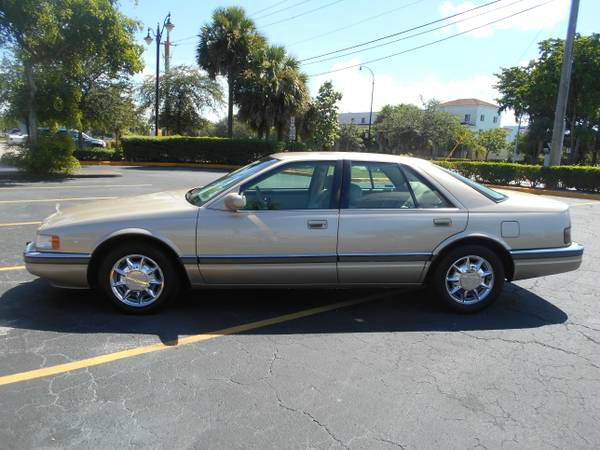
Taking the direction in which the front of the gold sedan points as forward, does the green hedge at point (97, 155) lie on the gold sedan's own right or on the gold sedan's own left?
on the gold sedan's own right

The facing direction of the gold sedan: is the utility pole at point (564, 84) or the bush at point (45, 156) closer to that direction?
the bush

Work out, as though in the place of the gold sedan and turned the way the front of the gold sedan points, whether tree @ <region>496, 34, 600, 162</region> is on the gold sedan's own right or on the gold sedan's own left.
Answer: on the gold sedan's own right

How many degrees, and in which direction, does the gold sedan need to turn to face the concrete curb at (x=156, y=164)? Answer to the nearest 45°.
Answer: approximately 90° to its right

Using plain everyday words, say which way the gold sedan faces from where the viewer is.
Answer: facing to the left of the viewer

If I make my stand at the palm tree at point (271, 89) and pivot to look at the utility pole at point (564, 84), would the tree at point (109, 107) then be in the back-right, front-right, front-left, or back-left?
back-right

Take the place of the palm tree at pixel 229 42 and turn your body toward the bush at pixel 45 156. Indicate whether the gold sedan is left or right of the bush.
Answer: left

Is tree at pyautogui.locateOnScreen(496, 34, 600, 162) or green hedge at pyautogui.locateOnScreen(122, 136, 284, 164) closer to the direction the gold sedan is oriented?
the green hedge

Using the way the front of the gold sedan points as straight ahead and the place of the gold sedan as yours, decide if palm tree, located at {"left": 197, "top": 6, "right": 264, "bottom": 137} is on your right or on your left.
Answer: on your right

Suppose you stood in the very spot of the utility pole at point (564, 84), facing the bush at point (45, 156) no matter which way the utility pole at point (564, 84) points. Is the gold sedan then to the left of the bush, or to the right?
left

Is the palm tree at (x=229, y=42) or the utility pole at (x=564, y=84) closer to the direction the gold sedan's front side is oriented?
the palm tree

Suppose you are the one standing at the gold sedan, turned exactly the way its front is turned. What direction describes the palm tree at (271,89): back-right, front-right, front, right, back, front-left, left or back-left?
right

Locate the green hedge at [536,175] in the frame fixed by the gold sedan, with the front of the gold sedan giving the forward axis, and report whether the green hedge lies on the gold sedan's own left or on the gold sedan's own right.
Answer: on the gold sedan's own right
